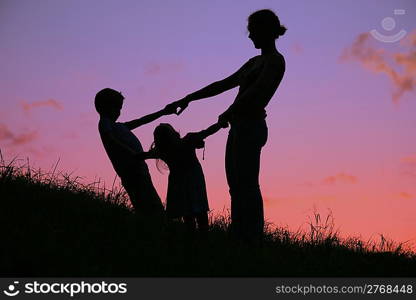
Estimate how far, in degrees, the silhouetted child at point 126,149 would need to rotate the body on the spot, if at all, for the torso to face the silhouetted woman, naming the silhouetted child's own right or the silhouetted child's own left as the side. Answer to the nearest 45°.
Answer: approximately 45° to the silhouetted child's own right

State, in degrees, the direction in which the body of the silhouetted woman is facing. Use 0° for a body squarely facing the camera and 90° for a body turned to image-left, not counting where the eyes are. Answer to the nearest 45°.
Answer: approximately 90°

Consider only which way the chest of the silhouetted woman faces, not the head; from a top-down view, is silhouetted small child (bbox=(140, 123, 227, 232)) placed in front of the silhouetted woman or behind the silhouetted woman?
in front

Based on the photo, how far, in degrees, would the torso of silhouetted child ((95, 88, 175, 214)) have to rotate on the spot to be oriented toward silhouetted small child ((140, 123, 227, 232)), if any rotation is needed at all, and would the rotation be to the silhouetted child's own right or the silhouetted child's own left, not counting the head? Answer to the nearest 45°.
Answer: approximately 45° to the silhouetted child's own right

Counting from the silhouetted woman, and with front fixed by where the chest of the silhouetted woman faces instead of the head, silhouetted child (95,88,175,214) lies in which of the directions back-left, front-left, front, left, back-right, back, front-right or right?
front-right

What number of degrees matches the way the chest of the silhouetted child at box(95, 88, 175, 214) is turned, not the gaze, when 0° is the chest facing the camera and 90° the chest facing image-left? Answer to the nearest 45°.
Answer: approximately 270°

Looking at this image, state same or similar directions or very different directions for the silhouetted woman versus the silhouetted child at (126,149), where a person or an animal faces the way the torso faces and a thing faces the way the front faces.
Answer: very different directions

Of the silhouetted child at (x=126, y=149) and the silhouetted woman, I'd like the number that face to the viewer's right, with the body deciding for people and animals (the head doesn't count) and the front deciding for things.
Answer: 1

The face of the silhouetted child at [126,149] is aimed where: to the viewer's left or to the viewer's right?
to the viewer's right

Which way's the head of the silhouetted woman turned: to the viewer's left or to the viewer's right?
to the viewer's left
